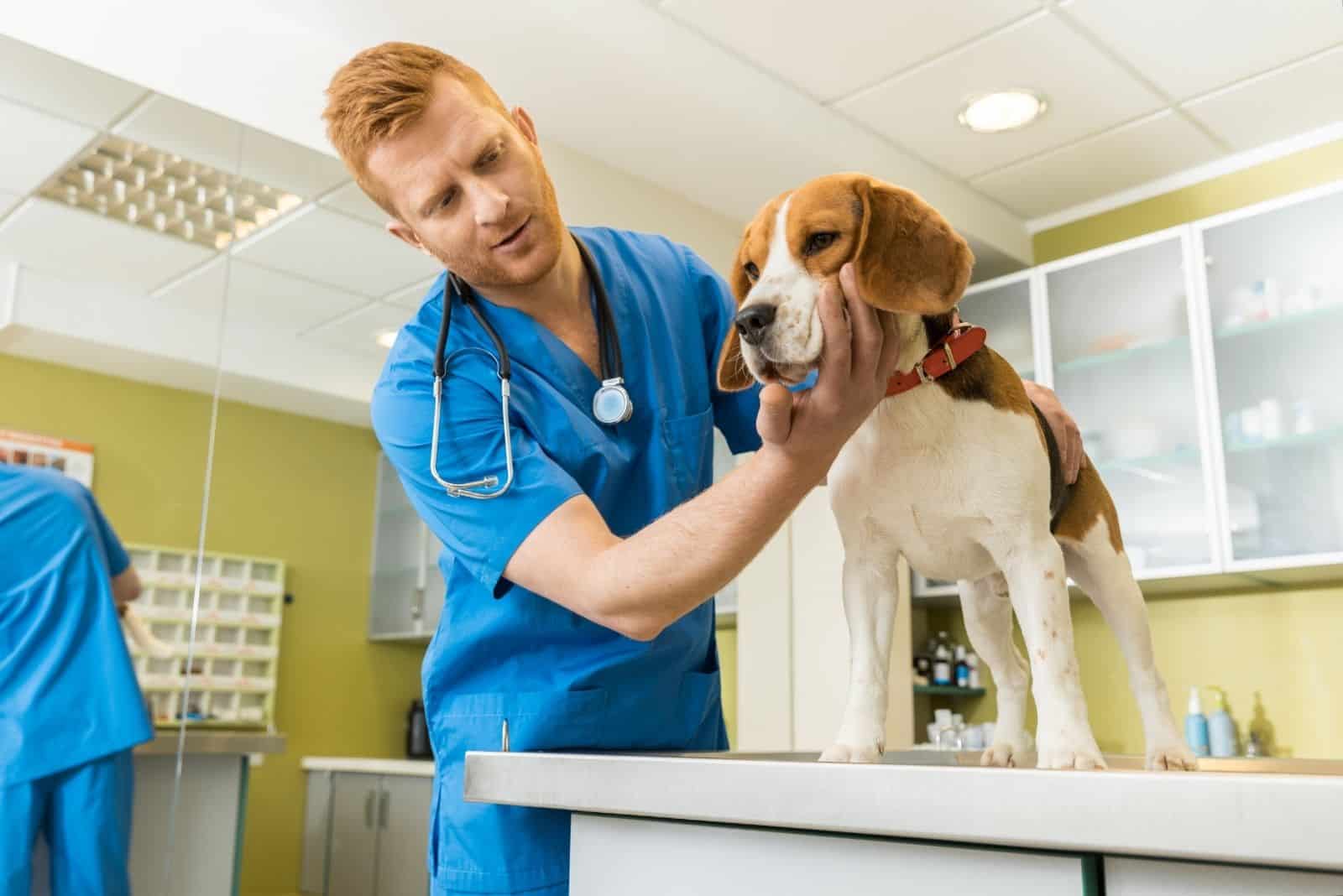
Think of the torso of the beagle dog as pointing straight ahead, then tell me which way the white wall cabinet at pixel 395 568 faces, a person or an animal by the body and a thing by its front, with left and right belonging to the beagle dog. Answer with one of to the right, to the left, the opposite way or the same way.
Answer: to the left

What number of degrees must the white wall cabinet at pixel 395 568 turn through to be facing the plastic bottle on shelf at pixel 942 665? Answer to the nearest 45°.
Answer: approximately 135° to its left

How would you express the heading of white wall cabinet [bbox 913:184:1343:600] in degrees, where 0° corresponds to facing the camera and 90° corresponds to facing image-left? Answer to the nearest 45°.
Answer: approximately 45°

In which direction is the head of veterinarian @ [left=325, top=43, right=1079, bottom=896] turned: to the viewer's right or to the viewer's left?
to the viewer's right

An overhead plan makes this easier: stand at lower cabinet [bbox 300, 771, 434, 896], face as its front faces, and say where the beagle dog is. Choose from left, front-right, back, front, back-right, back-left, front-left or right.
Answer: front

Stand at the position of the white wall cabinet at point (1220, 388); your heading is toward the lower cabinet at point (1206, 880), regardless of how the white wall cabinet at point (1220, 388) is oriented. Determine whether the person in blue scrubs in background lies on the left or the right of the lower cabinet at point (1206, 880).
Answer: right

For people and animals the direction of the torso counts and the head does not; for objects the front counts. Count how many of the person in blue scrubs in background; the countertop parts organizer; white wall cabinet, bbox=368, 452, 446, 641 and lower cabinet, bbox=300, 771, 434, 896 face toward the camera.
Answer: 3

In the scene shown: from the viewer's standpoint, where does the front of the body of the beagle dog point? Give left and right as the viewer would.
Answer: facing the viewer and to the left of the viewer

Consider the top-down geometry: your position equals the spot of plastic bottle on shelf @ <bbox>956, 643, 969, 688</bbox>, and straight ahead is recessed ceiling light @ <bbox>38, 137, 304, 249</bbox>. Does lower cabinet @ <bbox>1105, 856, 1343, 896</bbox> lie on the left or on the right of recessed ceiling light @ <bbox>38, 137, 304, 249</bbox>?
left

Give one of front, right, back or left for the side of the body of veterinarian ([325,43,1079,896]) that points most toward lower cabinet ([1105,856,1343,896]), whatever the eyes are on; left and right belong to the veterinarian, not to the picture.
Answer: front

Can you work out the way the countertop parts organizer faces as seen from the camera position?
facing the viewer

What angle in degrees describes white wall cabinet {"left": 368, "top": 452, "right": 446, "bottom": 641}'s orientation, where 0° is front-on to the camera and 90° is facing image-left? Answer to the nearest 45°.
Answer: approximately 0°

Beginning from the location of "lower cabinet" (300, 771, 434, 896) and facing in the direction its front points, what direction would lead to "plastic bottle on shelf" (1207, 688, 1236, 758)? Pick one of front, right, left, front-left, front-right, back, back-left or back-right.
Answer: left
